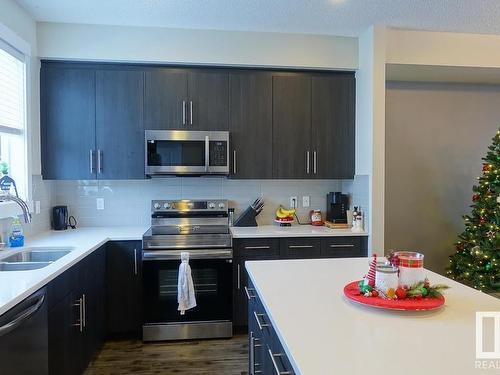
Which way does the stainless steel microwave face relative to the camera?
toward the camera

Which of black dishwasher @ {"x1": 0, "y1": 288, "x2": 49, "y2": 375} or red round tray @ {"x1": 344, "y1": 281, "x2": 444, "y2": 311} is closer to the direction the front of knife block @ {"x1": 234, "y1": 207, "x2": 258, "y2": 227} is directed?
the red round tray

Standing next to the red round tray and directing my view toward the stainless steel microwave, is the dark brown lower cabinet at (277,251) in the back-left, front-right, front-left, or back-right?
front-right

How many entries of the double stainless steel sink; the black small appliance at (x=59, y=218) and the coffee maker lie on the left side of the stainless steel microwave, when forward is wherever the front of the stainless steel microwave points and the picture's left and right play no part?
1

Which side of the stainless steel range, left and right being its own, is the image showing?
front

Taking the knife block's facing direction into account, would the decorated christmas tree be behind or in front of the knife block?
in front

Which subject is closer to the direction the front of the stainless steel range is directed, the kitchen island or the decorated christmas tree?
the kitchen island

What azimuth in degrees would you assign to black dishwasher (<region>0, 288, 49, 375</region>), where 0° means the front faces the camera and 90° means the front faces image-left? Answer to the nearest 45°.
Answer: approximately 315°

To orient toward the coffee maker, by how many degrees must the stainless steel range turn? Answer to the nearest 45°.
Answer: approximately 90° to its left

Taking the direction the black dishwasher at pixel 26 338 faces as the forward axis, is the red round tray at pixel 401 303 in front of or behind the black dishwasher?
in front
